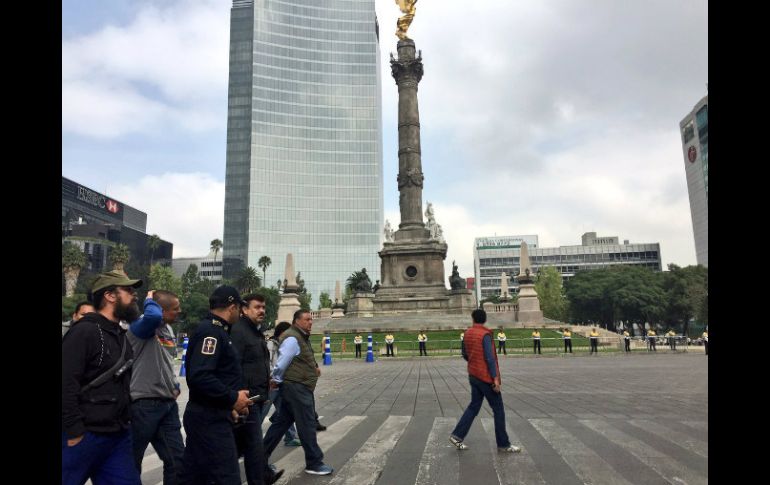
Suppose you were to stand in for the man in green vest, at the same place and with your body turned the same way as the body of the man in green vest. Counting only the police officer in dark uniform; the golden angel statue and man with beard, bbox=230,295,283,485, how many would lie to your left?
1

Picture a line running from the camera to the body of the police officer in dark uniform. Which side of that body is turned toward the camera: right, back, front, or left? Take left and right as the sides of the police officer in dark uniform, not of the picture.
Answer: right

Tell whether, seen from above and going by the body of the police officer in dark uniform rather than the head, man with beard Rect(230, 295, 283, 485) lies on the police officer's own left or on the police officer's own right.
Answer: on the police officer's own left

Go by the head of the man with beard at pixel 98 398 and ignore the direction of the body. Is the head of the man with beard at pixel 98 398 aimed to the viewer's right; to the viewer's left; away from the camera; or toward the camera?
to the viewer's right

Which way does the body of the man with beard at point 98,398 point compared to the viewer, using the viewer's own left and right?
facing to the right of the viewer
